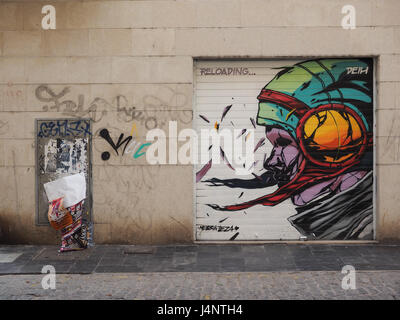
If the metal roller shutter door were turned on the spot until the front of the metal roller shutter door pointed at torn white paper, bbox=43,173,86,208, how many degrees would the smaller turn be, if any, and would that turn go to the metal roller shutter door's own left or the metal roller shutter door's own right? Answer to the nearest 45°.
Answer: approximately 90° to the metal roller shutter door's own right

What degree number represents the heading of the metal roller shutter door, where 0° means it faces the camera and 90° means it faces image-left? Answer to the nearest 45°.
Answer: approximately 0°
